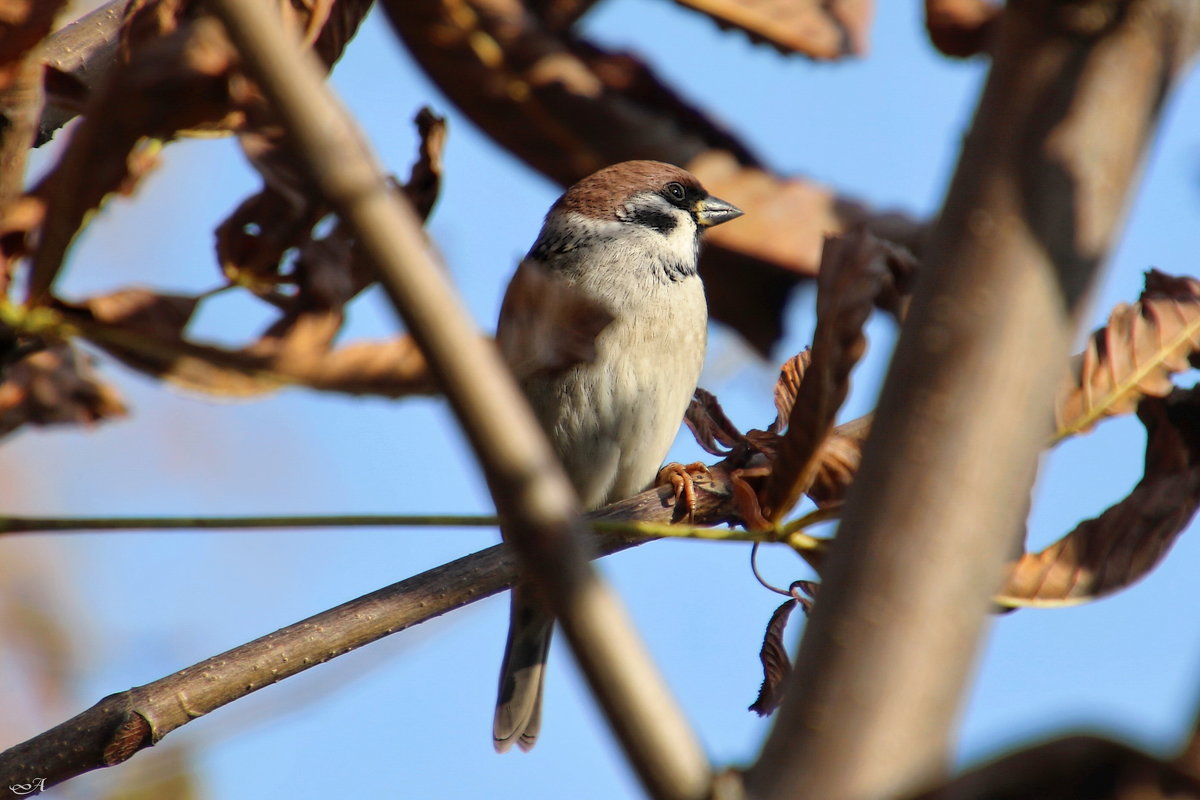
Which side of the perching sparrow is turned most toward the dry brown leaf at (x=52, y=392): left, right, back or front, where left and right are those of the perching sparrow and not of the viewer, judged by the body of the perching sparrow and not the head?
right

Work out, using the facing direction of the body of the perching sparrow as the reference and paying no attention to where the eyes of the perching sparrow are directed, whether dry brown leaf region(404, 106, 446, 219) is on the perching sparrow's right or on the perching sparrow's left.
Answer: on the perching sparrow's right

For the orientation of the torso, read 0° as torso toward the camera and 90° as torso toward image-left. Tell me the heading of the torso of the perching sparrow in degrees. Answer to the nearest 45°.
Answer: approximately 315°

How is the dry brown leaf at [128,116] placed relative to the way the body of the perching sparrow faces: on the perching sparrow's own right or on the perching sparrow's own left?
on the perching sparrow's own right

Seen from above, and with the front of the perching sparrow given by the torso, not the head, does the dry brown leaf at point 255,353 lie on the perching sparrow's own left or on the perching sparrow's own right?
on the perching sparrow's own right
